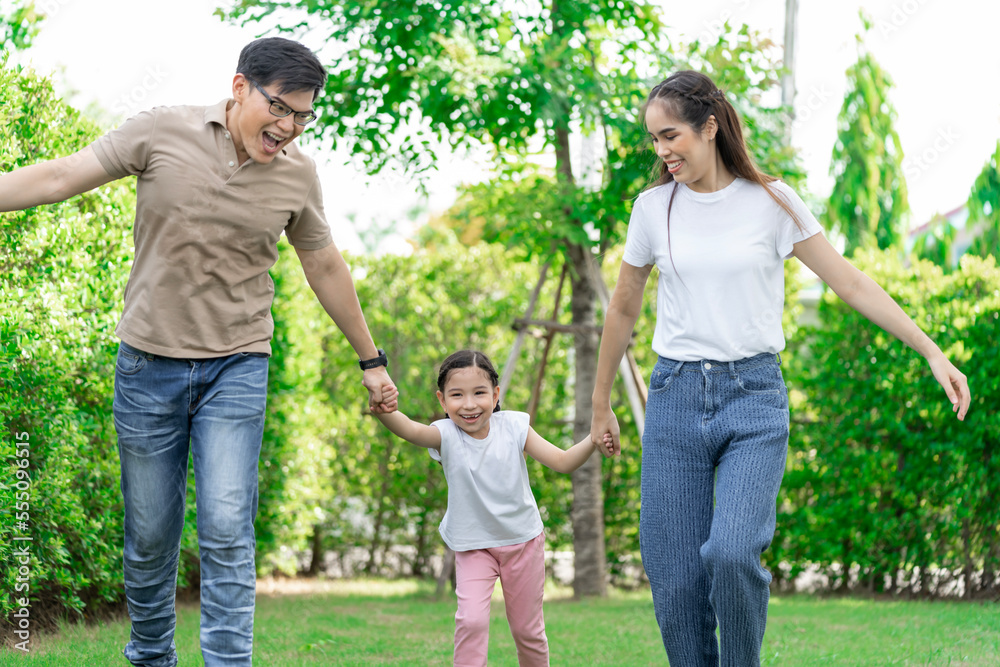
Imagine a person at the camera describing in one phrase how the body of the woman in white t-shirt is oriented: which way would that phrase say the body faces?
toward the camera

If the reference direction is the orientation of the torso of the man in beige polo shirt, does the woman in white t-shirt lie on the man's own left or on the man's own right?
on the man's own left

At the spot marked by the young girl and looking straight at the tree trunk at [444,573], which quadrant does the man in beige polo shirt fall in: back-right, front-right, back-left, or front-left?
back-left

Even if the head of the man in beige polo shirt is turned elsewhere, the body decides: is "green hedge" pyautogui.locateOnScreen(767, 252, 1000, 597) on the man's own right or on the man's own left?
on the man's own left

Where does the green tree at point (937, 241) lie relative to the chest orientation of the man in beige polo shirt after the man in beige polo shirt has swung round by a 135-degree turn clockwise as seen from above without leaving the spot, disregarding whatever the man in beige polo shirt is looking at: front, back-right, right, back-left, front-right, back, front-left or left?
right

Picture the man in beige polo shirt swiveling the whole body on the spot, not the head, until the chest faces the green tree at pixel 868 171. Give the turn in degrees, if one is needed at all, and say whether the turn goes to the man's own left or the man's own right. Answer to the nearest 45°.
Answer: approximately 135° to the man's own left

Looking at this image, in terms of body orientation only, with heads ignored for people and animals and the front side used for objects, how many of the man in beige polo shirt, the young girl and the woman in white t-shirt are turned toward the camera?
3

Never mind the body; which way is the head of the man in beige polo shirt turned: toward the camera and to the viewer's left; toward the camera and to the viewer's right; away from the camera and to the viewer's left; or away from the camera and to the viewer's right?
toward the camera and to the viewer's right

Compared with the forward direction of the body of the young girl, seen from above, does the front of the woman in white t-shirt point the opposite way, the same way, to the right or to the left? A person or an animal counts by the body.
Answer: the same way

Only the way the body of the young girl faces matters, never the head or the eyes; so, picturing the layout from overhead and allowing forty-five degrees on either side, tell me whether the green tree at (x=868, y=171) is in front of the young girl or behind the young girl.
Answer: behind

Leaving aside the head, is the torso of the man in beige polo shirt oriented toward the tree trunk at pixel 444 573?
no

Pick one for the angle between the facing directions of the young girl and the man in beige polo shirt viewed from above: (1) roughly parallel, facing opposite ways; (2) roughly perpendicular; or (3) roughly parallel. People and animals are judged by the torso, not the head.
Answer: roughly parallel

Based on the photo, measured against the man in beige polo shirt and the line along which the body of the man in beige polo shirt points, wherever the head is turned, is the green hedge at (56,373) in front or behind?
behind

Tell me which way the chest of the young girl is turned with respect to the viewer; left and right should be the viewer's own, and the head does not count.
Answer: facing the viewer

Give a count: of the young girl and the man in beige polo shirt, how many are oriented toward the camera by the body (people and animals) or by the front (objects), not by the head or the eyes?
2

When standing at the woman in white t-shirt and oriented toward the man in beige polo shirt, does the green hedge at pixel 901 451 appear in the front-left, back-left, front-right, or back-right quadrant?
back-right

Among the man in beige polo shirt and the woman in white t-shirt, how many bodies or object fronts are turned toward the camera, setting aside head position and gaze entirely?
2

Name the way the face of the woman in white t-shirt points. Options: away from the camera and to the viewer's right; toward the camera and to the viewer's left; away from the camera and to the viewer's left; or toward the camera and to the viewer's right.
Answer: toward the camera and to the viewer's left
